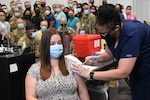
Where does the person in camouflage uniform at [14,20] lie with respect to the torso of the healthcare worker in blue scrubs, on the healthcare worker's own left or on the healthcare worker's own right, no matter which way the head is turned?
on the healthcare worker's own right

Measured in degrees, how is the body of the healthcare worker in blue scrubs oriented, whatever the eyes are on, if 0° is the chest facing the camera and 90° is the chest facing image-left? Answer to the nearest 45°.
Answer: approximately 90°

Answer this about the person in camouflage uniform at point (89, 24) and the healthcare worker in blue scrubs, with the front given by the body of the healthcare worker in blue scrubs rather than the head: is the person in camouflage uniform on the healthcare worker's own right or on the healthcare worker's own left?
on the healthcare worker's own right
